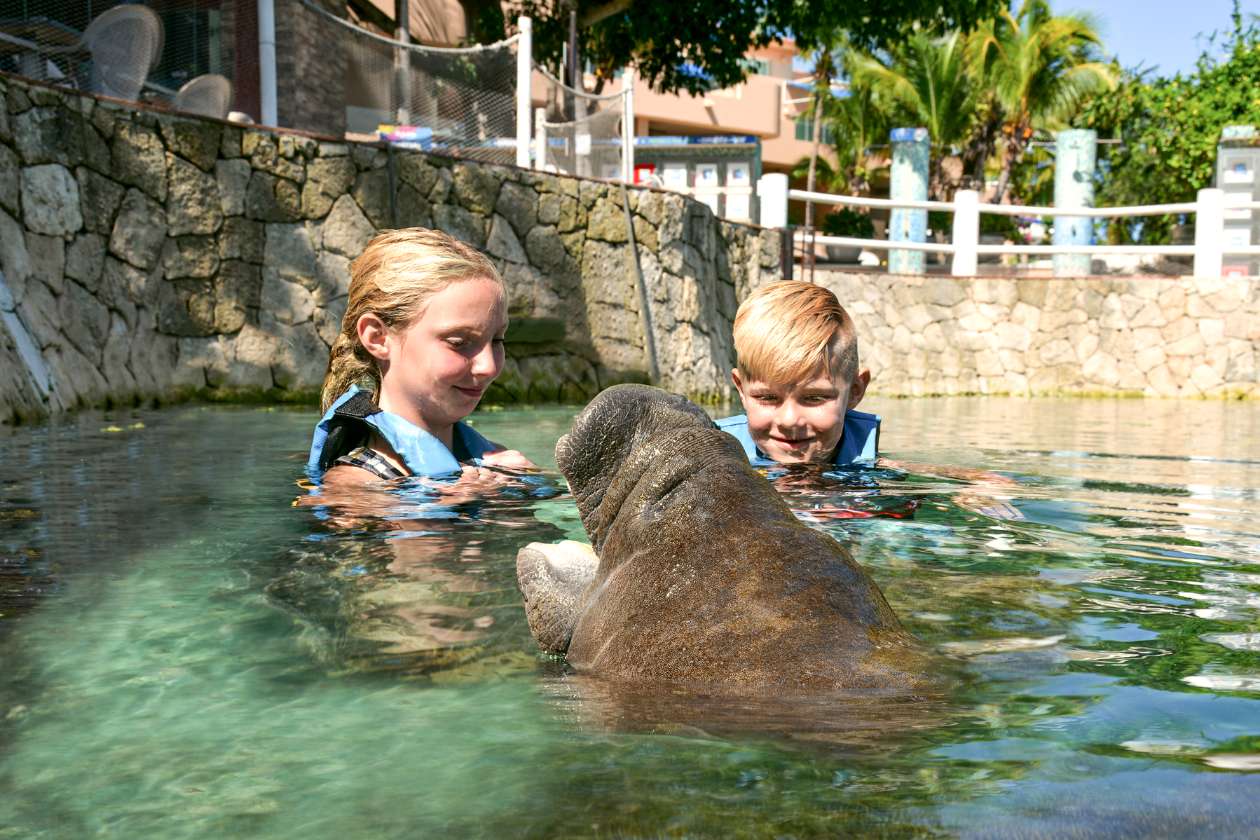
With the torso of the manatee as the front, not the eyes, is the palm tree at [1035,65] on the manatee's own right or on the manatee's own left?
on the manatee's own right

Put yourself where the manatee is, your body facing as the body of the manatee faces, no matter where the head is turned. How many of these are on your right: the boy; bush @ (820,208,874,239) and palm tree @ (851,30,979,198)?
3

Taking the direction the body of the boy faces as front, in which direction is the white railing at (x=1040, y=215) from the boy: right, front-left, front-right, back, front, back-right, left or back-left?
back

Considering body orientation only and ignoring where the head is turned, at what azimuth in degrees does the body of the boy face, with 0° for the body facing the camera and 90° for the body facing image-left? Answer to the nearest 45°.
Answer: approximately 0°

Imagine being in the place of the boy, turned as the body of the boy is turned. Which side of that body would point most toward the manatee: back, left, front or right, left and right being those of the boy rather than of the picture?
front

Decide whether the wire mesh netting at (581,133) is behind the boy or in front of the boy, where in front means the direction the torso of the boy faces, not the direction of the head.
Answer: behind

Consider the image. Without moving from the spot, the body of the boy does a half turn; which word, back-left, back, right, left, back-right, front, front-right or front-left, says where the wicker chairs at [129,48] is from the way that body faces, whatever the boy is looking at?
front-left
